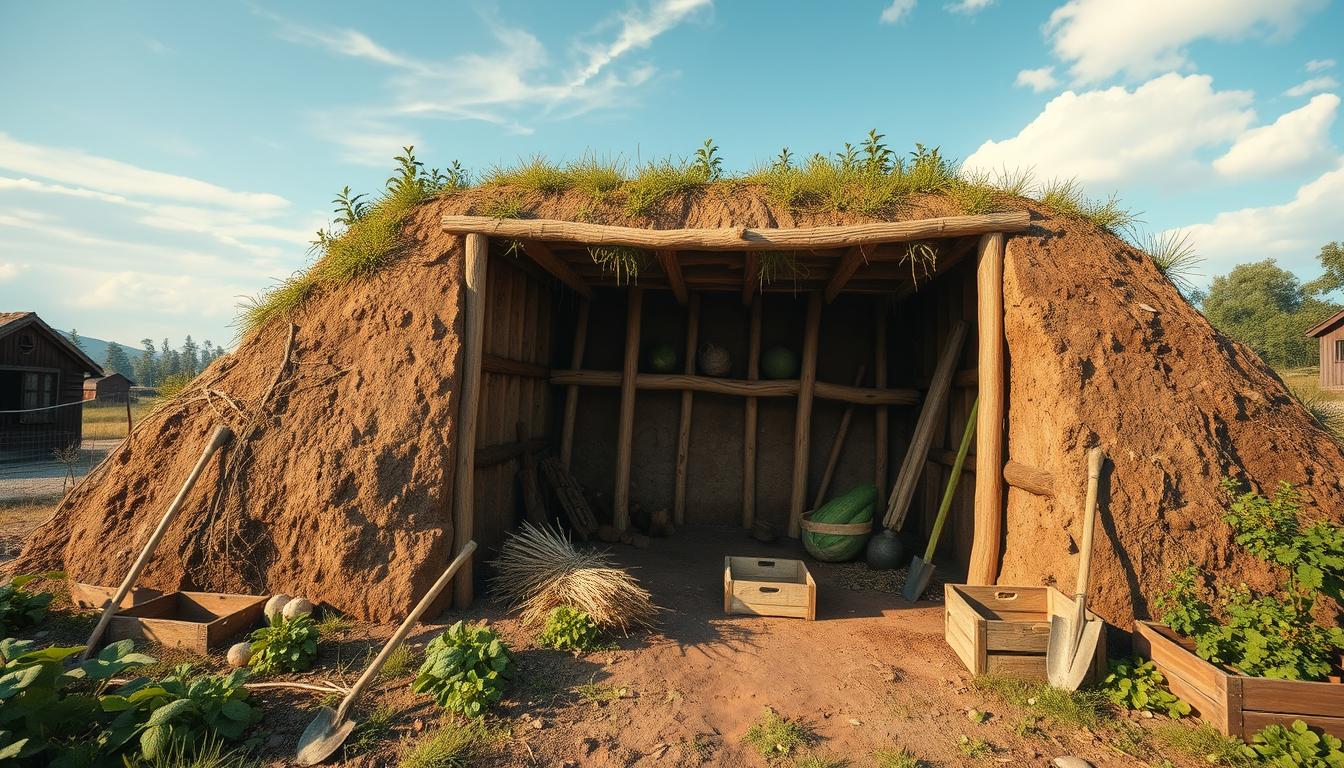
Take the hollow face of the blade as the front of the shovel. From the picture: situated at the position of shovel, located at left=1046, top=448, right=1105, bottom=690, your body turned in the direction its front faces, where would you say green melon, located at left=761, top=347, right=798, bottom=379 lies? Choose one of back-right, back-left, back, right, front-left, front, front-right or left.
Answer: back-right

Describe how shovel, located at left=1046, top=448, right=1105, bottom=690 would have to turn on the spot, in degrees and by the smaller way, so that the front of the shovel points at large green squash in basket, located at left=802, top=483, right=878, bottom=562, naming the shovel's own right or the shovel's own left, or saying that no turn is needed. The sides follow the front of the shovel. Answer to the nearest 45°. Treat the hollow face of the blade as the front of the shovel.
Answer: approximately 135° to the shovel's own right

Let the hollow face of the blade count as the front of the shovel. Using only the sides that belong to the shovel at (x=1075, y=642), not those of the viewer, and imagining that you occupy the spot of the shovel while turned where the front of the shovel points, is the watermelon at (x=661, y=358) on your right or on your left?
on your right

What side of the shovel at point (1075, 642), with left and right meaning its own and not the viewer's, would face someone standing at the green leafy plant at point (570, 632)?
right

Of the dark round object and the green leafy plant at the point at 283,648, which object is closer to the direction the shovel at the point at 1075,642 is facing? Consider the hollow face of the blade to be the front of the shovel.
the green leafy plant

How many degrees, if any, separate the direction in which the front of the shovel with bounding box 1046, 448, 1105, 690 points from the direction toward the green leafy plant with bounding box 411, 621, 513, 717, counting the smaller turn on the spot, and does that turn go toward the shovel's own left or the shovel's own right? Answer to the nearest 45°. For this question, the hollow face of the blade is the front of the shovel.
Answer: approximately 45° to the shovel's own right

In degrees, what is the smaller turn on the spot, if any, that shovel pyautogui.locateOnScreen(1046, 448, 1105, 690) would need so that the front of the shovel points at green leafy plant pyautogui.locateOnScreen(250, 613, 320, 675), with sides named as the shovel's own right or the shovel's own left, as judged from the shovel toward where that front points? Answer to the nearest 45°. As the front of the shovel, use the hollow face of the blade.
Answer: approximately 45° to the shovel's own right

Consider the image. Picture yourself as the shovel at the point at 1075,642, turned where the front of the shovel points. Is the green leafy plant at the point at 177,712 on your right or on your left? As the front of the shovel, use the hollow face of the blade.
on your right

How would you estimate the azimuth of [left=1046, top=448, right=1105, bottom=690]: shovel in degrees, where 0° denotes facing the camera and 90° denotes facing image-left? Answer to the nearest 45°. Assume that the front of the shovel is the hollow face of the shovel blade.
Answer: approximately 0°
